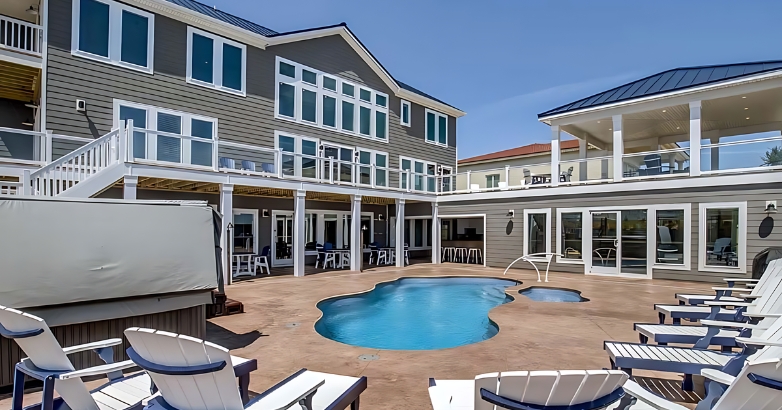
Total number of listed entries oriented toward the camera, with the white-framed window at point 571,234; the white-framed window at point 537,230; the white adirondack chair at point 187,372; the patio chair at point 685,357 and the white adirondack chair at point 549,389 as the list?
2

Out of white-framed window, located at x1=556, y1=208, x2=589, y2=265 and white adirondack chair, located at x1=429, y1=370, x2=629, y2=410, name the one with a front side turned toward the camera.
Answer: the white-framed window

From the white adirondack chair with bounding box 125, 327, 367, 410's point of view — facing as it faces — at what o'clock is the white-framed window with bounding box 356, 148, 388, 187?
The white-framed window is roughly at 11 o'clock from the white adirondack chair.

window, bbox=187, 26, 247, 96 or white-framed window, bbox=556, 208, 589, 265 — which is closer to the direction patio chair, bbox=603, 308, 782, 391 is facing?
the window

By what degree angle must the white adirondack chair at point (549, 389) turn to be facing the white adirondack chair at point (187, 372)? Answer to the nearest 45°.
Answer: approximately 45° to its left

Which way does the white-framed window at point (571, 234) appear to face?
toward the camera

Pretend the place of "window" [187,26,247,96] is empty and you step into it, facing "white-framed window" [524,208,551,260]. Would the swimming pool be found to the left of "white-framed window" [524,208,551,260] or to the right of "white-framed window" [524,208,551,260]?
right

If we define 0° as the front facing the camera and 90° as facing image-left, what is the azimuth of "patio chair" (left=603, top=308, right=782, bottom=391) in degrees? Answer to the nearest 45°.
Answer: approximately 90°

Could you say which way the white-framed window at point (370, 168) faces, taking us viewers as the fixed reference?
facing the viewer and to the right of the viewer

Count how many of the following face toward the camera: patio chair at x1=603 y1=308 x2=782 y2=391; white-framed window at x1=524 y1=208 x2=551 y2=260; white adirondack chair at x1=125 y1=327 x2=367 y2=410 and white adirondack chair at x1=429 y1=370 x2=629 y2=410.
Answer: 1
